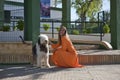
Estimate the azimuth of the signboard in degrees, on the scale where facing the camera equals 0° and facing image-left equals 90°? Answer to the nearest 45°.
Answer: approximately 0°

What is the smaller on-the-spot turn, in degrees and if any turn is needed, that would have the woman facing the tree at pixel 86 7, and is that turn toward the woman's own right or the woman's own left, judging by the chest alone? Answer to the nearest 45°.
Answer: approximately 135° to the woman's own right

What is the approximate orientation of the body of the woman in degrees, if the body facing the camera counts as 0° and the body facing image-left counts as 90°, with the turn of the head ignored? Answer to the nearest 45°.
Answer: approximately 45°

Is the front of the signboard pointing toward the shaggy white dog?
yes

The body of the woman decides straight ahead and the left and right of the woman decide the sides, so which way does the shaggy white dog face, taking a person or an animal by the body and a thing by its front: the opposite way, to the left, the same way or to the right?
to the left

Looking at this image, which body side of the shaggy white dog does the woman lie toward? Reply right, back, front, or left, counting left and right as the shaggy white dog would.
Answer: left
